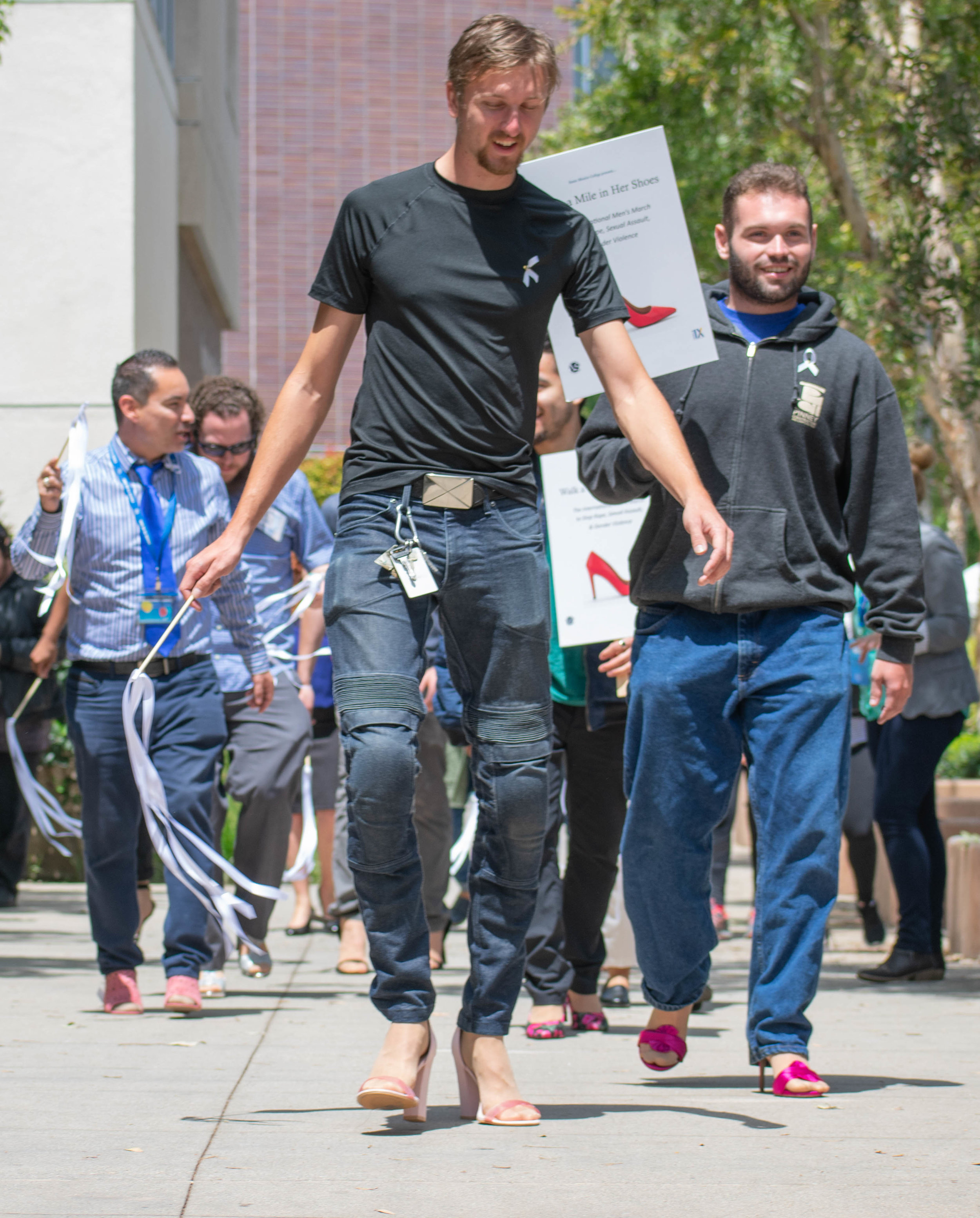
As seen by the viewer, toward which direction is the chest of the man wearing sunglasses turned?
toward the camera

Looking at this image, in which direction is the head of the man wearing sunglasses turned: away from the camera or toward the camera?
toward the camera

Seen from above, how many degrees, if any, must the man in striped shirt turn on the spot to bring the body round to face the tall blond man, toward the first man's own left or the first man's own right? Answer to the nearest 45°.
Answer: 0° — they already face them

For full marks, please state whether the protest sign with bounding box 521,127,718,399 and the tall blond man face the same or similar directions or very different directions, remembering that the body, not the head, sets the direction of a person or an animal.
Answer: same or similar directions

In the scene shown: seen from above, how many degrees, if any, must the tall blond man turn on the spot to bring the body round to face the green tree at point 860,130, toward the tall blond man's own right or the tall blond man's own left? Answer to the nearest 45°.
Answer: approximately 180°

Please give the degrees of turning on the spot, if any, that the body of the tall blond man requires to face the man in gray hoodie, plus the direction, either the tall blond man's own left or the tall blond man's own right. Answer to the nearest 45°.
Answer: approximately 135° to the tall blond man's own left

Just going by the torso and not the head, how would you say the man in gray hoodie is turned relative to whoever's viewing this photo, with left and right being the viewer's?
facing the viewer

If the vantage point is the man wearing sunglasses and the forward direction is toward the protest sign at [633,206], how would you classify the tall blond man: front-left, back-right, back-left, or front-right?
front-right

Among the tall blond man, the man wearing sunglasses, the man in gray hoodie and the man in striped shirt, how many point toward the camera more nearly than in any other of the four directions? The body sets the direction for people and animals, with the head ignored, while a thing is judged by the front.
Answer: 4

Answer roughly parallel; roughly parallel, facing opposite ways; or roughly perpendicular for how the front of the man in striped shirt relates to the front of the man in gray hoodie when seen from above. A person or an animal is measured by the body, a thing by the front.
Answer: roughly parallel

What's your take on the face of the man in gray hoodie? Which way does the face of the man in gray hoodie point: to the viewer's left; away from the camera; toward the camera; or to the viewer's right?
toward the camera

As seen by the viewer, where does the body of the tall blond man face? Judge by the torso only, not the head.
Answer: toward the camera

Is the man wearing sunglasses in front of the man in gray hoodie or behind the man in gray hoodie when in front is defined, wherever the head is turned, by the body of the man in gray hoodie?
behind
